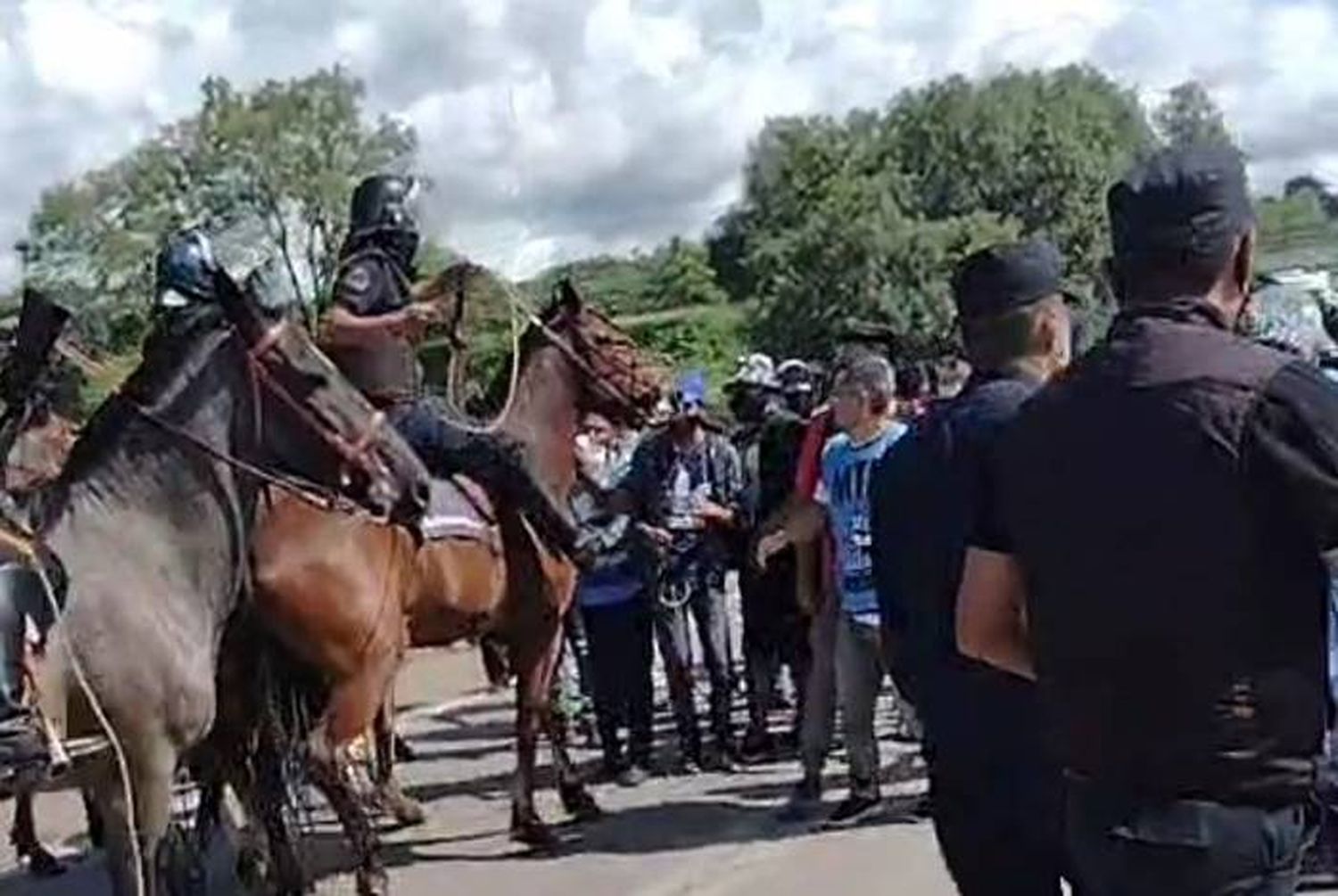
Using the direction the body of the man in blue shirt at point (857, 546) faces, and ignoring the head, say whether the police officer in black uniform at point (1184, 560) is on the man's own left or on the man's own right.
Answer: on the man's own left

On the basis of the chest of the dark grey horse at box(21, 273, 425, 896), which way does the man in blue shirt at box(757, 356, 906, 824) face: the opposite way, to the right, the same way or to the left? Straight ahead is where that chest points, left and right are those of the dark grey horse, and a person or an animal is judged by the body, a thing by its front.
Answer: to the right

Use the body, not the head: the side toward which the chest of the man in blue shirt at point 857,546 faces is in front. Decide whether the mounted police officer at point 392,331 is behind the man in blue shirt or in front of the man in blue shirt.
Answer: in front

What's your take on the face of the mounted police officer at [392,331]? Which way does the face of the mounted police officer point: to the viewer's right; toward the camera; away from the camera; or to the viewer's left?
to the viewer's right

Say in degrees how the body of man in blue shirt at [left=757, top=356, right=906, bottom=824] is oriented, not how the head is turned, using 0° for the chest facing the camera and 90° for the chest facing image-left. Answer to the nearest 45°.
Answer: approximately 45°

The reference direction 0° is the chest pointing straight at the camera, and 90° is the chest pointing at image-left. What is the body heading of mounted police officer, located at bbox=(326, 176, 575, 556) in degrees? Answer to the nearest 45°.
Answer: approximately 270°

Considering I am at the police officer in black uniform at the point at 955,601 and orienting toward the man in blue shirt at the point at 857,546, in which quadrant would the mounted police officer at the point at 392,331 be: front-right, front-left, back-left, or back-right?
front-left

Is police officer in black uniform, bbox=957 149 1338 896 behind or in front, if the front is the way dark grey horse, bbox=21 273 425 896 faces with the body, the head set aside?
in front

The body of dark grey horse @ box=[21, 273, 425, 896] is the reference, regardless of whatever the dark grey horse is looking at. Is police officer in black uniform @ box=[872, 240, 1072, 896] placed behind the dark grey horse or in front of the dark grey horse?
in front

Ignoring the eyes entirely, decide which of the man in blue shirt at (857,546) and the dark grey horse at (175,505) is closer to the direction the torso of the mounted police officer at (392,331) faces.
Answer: the man in blue shirt

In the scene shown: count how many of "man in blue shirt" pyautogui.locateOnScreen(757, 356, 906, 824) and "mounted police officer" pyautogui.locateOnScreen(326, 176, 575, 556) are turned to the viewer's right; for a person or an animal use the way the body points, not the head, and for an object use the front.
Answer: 1

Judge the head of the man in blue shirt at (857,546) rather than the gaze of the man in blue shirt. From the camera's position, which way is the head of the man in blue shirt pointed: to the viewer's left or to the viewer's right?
to the viewer's left

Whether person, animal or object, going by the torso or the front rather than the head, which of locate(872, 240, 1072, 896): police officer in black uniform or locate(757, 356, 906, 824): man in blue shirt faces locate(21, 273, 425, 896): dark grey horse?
the man in blue shirt

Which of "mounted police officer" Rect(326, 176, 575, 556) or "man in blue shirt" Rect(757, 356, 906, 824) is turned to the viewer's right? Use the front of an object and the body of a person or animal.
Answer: the mounted police officer
